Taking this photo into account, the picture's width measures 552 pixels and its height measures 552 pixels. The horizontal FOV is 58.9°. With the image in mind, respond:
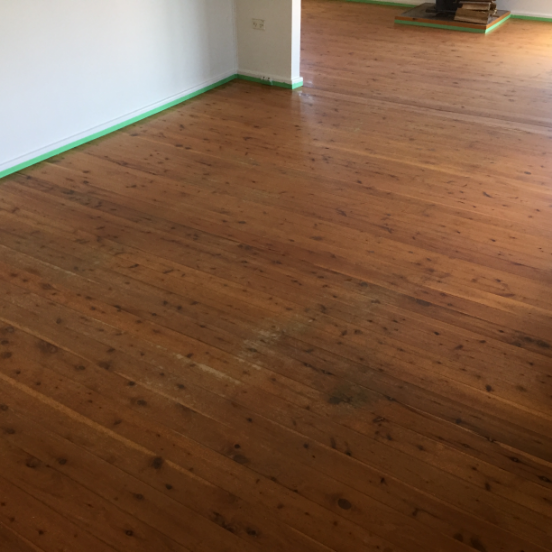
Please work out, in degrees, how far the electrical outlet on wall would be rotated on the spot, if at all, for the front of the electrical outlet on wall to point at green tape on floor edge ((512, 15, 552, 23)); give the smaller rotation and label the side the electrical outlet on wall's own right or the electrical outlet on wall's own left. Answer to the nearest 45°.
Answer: approximately 135° to the electrical outlet on wall's own left

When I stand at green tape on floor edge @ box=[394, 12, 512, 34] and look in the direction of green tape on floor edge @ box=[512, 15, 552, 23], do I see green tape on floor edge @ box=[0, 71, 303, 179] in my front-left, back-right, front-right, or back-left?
back-right

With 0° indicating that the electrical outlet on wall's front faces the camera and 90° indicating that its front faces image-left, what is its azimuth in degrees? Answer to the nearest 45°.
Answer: approximately 0°

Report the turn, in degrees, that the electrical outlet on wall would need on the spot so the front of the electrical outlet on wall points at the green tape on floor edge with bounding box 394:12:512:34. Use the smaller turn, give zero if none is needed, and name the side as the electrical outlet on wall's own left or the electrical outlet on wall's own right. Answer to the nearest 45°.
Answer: approximately 135° to the electrical outlet on wall's own left
